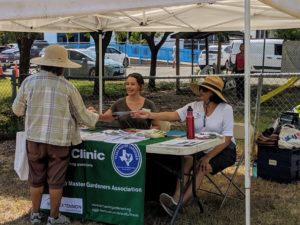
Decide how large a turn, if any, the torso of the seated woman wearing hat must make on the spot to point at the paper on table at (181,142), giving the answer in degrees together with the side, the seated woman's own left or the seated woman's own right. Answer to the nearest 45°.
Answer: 0° — they already face it

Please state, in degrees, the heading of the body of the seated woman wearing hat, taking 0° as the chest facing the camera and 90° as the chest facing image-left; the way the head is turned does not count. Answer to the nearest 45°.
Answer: approximately 45°

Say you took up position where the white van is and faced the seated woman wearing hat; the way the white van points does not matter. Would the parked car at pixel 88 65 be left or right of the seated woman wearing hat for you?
right

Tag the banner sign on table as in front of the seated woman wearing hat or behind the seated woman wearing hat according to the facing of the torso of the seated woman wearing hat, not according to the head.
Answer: in front
